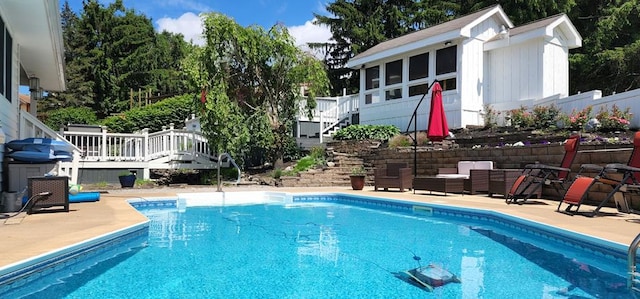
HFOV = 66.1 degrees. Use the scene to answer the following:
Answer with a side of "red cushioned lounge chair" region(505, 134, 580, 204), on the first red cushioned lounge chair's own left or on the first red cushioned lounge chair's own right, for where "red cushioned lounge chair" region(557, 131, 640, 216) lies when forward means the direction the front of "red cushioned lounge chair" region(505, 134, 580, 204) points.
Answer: on the first red cushioned lounge chair's own left

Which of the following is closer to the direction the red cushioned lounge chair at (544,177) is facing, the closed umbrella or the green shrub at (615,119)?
the closed umbrella

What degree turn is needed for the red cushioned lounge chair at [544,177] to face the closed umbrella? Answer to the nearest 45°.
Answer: approximately 45° to its right

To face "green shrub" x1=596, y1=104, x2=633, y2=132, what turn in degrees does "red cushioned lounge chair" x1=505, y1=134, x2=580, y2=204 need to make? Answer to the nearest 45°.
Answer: approximately 135° to its right

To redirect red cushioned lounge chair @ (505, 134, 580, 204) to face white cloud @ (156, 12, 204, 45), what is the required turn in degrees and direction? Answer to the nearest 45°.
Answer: approximately 45° to its right

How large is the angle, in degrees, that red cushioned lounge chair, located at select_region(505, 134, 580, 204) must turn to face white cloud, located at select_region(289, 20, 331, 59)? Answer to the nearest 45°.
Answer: approximately 45° to its right

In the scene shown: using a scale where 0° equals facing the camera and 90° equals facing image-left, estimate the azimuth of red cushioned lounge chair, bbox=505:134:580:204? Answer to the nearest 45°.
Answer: approximately 90°

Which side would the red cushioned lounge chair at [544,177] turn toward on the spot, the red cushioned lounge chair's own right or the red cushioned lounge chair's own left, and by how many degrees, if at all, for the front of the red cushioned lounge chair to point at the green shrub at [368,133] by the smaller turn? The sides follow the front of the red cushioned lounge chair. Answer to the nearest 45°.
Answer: approximately 45° to the red cushioned lounge chair's own right

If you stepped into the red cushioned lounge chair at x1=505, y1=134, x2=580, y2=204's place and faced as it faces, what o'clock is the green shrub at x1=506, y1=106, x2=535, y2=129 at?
The green shrub is roughly at 3 o'clock from the red cushioned lounge chair.

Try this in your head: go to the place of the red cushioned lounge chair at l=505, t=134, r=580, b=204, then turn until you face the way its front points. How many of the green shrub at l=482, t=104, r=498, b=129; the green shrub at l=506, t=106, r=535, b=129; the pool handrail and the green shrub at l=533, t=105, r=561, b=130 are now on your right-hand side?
3
